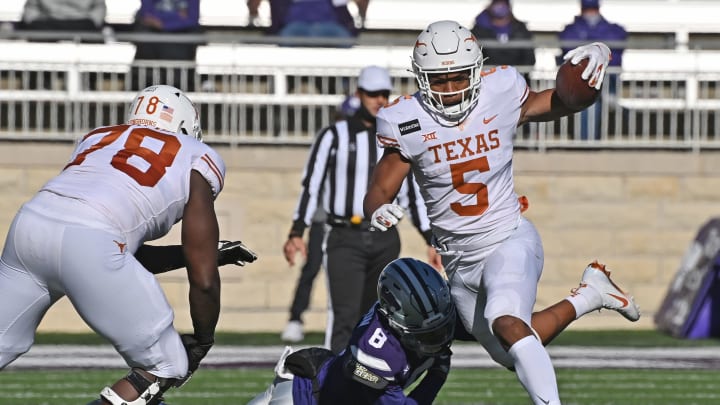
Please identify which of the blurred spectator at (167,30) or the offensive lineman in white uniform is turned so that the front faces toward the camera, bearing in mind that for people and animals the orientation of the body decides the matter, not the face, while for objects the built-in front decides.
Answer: the blurred spectator

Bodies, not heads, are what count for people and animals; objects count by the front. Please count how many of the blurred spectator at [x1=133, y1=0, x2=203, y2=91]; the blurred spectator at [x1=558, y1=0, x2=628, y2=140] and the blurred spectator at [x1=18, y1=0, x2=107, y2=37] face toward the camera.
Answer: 3

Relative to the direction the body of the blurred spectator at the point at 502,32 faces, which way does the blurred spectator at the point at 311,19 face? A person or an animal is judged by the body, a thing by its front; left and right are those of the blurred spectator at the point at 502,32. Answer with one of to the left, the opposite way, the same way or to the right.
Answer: the same way

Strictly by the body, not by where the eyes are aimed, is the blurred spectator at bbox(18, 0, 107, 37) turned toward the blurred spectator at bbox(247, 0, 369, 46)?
no

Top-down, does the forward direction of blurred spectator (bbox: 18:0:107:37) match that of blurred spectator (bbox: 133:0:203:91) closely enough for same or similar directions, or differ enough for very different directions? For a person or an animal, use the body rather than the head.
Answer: same or similar directions

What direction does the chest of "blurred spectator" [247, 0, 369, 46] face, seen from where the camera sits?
toward the camera

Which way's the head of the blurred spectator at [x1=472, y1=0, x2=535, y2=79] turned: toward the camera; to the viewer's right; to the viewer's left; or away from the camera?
toward the camera

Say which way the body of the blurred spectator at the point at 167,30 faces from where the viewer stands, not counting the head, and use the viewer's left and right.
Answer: facing the viewer

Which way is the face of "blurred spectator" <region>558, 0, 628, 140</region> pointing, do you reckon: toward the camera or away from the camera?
toward the camera

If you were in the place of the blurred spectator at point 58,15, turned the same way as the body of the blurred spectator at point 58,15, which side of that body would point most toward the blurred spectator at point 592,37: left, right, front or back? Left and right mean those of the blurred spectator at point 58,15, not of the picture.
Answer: left

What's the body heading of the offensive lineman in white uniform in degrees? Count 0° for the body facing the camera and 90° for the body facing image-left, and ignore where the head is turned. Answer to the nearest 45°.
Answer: approximately 225°

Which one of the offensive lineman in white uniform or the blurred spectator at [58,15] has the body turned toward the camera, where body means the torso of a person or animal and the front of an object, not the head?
the blurred spectator

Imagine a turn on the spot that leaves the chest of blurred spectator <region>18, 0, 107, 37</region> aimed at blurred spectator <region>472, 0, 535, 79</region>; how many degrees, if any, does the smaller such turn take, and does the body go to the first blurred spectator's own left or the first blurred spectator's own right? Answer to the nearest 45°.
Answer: approximately 90° to the first blurred spectator's own left

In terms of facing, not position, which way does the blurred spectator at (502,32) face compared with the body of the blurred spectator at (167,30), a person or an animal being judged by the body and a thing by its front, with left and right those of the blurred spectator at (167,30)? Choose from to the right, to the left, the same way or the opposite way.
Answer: the same way

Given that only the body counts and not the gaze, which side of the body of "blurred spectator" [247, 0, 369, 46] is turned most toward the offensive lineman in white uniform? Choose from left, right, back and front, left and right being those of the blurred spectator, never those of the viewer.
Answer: front

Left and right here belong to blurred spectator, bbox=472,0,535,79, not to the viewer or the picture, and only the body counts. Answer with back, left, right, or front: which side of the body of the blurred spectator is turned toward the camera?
front
